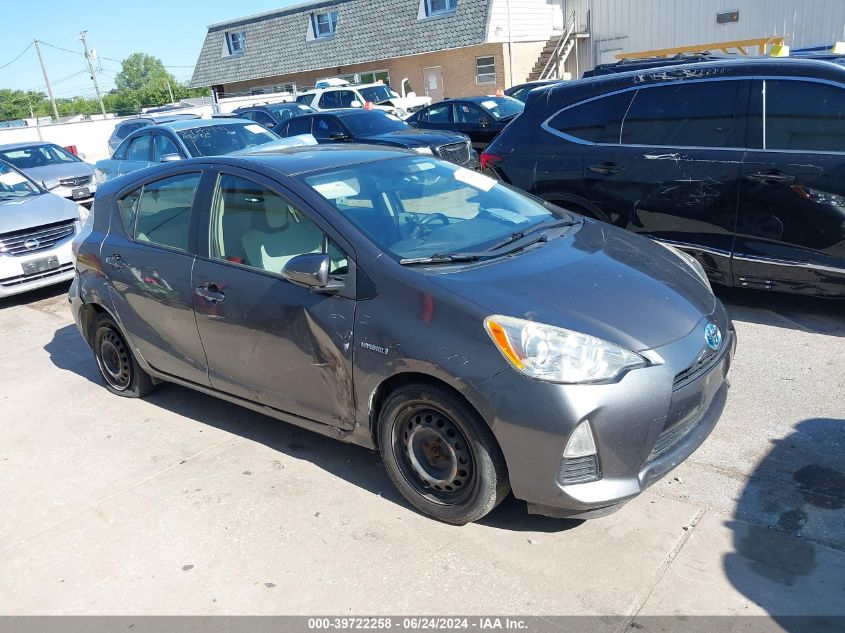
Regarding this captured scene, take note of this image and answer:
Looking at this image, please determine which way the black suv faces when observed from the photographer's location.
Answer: facing to the right of the viewer

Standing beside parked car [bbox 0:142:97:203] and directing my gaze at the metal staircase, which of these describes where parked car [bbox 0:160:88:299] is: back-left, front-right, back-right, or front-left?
back-right

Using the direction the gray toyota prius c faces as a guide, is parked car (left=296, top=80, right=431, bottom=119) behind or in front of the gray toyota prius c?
behind

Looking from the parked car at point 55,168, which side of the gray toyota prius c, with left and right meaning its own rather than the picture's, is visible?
back

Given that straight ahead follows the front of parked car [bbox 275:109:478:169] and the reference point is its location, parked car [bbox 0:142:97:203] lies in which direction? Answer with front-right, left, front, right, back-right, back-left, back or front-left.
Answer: back-right

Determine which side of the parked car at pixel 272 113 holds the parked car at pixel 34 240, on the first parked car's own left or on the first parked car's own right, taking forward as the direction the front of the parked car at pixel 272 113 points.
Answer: on the first parked car's own right

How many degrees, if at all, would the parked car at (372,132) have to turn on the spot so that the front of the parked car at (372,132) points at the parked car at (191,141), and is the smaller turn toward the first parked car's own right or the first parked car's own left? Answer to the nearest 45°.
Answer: approximately 90° to the first parked car's own right

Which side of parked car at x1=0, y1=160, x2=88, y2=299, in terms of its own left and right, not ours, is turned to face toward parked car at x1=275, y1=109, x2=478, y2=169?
left
